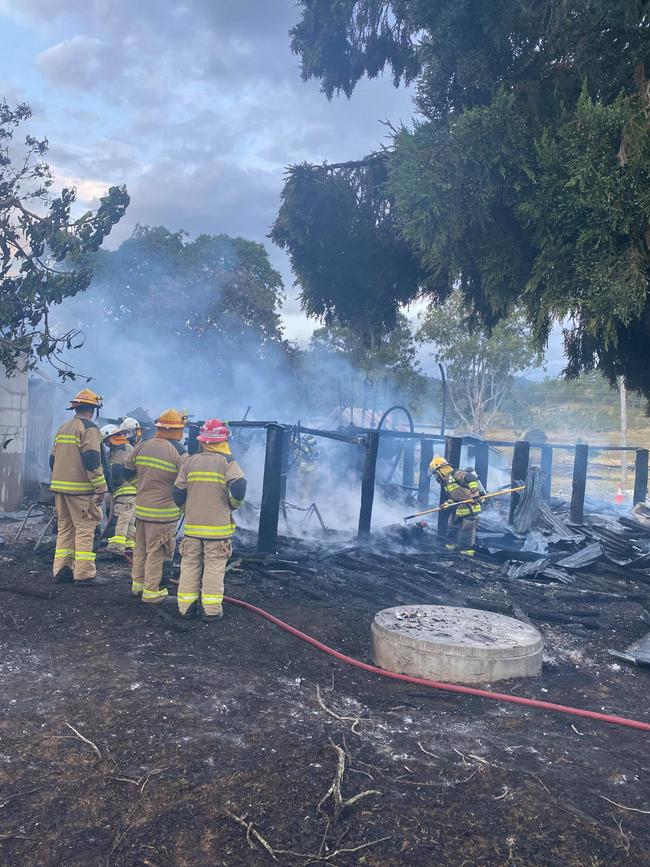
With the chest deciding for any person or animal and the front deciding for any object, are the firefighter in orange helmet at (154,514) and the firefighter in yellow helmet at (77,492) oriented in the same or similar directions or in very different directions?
same or similar directions

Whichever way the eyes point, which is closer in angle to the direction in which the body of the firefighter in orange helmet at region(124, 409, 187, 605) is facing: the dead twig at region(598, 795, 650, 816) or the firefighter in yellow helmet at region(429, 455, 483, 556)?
the firefighter in yellow helmet

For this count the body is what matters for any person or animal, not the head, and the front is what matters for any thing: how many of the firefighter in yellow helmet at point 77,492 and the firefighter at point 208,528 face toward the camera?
0

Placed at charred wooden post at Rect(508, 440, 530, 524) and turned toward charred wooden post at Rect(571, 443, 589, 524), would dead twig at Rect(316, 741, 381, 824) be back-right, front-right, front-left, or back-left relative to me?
back-right

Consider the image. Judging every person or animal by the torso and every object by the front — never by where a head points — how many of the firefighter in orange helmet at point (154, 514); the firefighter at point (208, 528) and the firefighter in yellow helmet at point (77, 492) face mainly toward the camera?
0

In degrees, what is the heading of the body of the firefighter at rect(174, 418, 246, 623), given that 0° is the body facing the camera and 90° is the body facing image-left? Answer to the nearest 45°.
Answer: approximately 180°

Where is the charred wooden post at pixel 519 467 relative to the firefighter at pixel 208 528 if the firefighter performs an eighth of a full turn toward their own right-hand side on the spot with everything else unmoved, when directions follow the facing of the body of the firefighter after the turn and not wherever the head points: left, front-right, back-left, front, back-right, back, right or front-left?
front

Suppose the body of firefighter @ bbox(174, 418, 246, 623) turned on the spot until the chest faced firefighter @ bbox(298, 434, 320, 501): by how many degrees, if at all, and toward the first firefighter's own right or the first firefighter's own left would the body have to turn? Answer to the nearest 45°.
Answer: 0° — they already face them

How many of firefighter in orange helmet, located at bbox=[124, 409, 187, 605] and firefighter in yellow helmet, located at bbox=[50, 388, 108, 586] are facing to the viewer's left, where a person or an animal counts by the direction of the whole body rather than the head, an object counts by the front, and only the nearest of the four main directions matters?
0

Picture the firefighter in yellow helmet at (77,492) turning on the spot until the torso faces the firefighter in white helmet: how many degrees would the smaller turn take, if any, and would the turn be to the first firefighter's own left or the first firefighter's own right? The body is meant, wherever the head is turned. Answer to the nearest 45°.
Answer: approximately 45° to the first firefighter's own left

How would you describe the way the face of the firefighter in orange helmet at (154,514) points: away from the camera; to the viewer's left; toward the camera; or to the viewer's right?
away from the camera

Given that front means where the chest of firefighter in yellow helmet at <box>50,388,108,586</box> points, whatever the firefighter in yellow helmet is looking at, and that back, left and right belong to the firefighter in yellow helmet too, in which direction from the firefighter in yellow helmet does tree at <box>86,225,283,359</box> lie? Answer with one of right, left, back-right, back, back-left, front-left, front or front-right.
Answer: front-left

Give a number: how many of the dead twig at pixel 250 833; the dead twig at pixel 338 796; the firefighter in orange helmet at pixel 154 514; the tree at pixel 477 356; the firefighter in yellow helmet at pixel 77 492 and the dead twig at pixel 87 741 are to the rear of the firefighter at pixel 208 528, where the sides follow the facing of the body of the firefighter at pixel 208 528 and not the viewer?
3

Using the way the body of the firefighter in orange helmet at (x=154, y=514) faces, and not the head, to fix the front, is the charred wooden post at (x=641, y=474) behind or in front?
in front

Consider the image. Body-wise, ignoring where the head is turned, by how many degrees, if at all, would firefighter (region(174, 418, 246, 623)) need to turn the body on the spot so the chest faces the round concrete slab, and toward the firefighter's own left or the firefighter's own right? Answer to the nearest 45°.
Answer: approximately 135° to the firefighter's own right

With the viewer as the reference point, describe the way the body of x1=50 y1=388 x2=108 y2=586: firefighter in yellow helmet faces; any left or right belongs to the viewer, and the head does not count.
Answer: facing away from the viewer and to the right of the viewer

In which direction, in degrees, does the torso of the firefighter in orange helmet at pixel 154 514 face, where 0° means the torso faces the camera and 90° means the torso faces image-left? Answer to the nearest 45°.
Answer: approximately 225°
